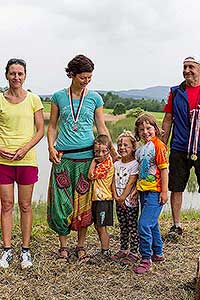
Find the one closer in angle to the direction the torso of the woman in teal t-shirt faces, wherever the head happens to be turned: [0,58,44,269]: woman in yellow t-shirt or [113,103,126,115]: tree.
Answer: the woman in yellow t-shirt

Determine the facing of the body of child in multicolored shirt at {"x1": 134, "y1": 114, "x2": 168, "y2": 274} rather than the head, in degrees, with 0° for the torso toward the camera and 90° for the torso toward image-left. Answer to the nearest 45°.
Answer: approximately 45°

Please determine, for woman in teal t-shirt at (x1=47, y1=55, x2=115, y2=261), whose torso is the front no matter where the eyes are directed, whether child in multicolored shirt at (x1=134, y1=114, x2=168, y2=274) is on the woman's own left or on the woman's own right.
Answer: on the woman's own left

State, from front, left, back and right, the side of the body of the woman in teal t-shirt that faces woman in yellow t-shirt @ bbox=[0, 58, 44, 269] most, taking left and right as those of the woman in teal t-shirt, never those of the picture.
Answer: right

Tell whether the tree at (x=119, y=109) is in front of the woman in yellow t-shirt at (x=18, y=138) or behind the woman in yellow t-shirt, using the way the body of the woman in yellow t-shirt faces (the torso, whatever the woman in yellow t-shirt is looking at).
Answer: behind
